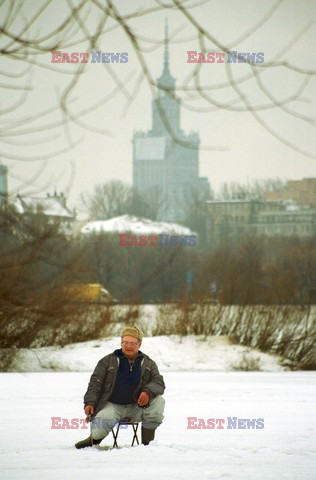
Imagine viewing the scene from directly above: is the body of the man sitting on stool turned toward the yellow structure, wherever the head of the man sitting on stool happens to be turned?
no

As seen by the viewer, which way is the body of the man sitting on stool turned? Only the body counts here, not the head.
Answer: toward the camera

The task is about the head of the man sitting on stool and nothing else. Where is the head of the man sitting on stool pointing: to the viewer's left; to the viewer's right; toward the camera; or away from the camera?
toward the camera
